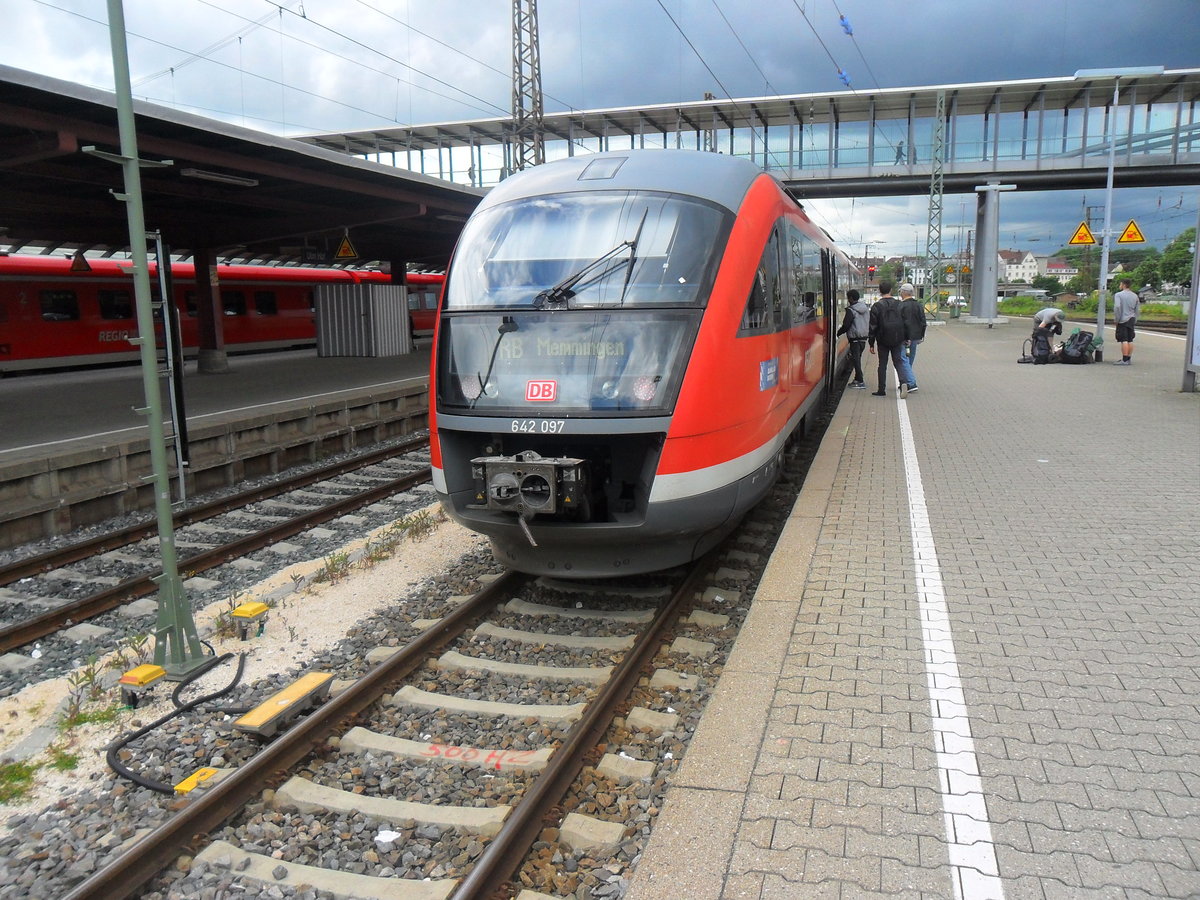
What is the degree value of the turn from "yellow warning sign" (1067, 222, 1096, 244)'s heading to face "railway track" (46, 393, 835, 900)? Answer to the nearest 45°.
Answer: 0° — it already faces it

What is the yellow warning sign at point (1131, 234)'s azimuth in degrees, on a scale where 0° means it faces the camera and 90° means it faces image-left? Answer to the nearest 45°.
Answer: approximately 0°

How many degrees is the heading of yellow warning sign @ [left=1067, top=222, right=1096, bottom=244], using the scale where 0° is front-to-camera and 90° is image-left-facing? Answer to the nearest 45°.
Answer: approximately 0°

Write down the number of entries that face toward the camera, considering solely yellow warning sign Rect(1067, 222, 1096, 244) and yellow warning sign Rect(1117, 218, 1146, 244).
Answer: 2
